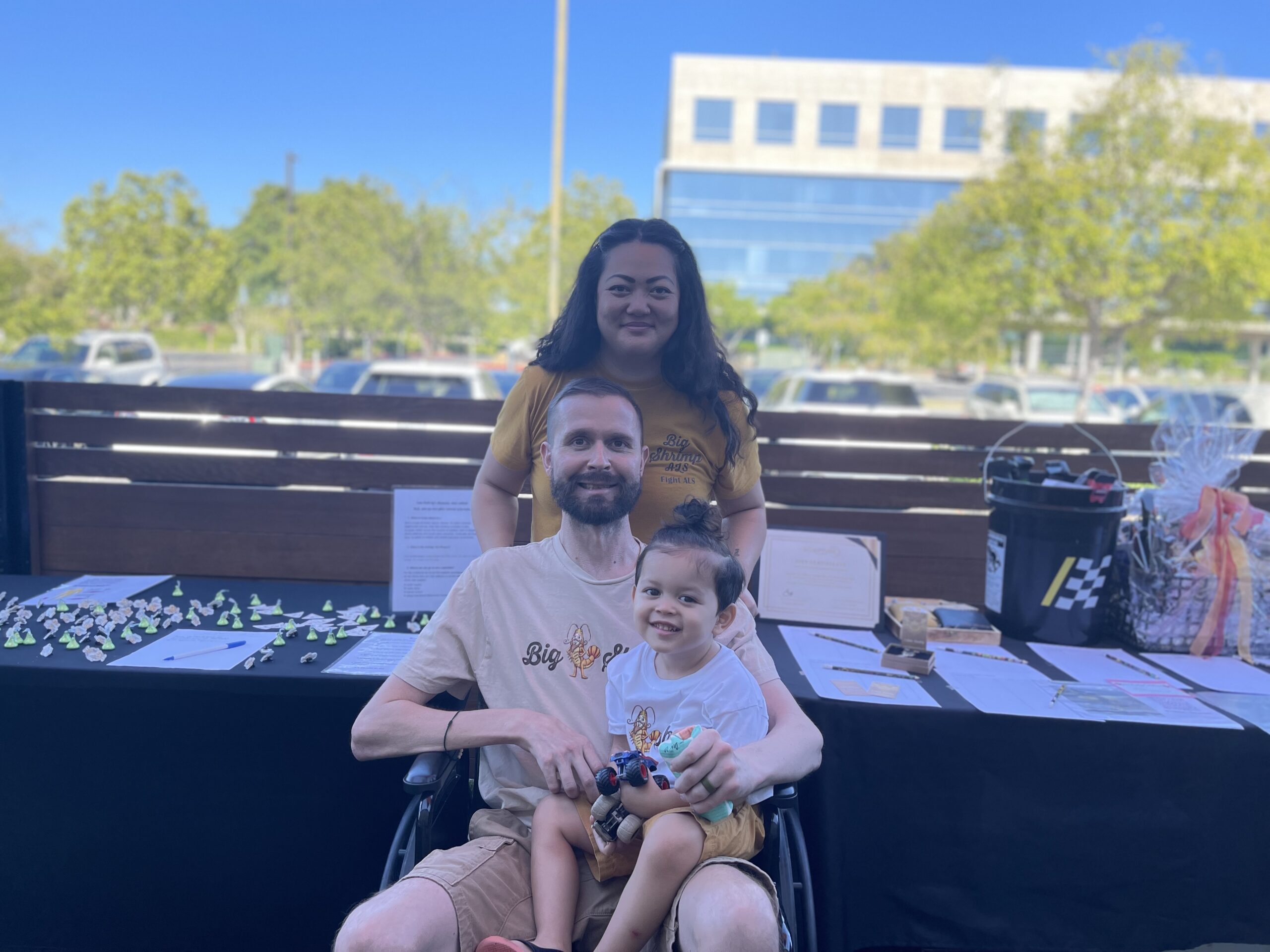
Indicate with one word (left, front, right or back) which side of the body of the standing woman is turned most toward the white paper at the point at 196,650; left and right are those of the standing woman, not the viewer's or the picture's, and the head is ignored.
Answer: right

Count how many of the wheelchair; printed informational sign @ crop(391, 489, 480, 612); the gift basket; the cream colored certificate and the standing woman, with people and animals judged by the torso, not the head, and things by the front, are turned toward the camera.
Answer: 5

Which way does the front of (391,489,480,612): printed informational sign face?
toward the camera

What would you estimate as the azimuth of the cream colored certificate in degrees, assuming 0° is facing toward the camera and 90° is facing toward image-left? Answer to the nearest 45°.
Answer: approximately 0°

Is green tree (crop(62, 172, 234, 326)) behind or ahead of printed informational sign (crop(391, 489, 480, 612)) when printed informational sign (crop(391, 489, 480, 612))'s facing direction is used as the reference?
behind

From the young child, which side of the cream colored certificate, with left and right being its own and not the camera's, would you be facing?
front

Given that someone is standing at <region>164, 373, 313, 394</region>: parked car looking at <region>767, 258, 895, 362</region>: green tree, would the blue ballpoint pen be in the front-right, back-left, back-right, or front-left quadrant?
back-right

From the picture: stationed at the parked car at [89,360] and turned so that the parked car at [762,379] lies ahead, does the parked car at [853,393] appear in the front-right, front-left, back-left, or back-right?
front-right

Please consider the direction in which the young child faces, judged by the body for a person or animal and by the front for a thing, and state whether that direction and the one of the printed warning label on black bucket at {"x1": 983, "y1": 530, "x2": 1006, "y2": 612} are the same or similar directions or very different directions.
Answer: same or similar directions

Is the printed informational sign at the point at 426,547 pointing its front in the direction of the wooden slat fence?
no

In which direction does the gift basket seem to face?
toward the camera

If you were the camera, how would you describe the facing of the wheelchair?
facing the viewer

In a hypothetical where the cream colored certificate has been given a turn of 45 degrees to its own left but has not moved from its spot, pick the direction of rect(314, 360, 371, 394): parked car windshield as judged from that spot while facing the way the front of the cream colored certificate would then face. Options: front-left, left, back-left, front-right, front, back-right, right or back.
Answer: back

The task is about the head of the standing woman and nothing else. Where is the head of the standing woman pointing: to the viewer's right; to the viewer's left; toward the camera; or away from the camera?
toward the camera

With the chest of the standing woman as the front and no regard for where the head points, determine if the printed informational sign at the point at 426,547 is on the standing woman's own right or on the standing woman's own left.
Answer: on the standing woman's own right
